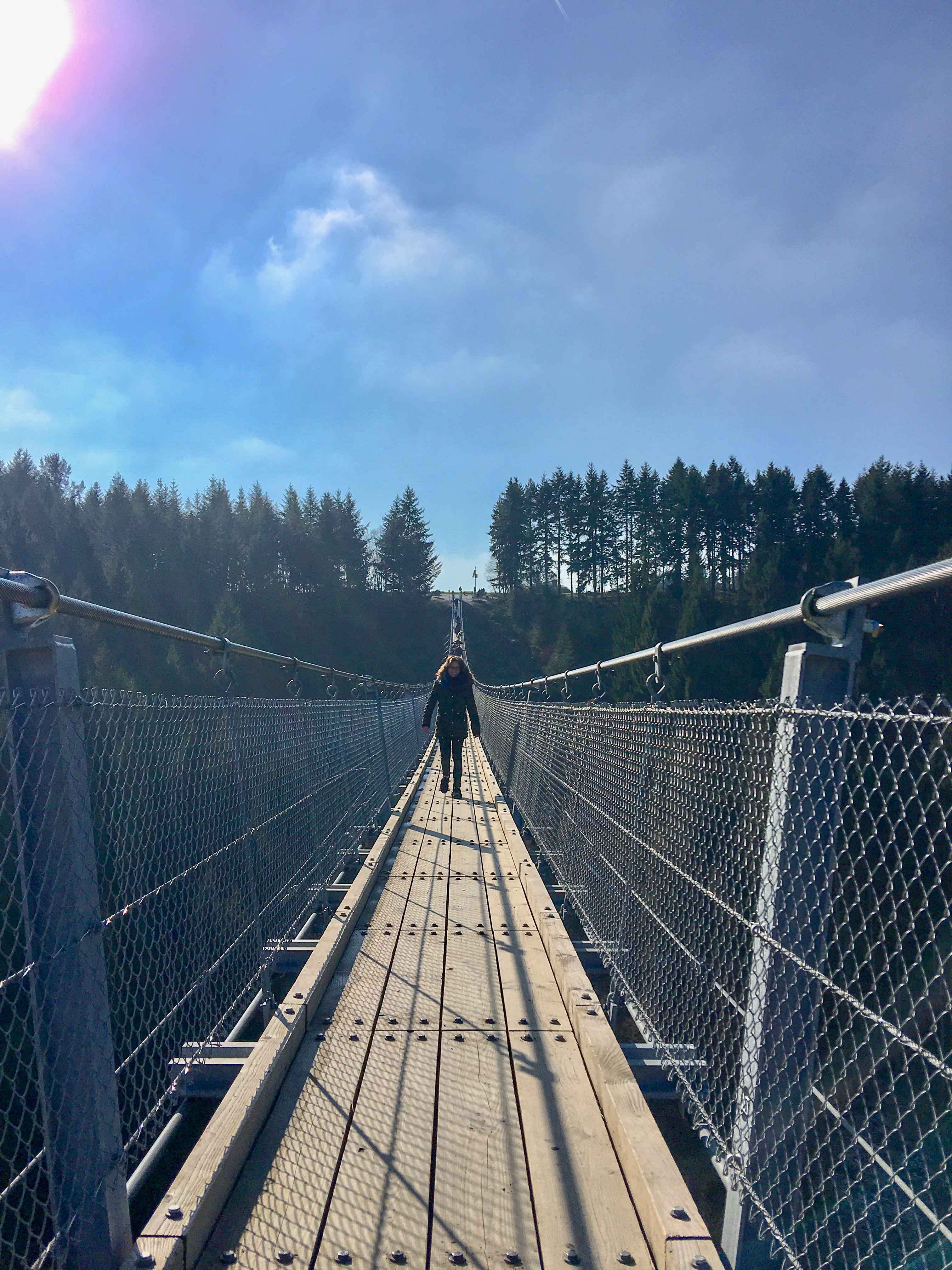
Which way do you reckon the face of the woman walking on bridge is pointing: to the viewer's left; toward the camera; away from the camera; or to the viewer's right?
toward the camera

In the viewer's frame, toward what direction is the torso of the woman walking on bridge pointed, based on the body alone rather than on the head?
toward the camera
